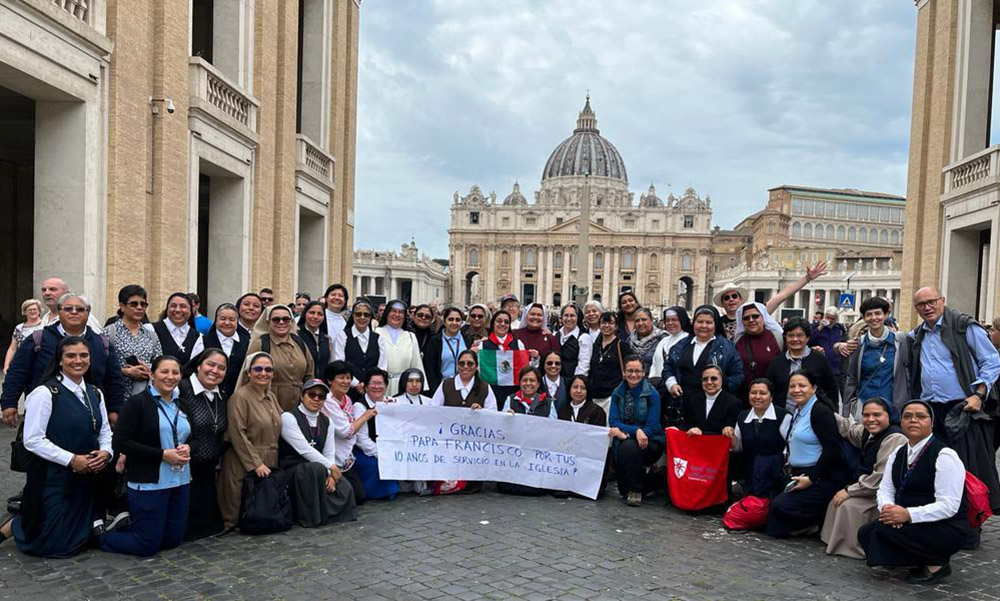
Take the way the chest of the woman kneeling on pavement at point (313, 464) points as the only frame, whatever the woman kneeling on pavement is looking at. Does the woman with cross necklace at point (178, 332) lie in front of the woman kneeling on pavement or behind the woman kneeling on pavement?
behind

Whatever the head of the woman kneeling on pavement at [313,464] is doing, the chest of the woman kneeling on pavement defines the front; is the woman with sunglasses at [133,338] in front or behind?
behind

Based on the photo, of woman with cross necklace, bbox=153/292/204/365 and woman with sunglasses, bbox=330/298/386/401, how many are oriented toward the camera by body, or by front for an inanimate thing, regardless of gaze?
2

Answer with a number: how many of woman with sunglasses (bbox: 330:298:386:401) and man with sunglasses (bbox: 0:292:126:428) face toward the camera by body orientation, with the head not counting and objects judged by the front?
2

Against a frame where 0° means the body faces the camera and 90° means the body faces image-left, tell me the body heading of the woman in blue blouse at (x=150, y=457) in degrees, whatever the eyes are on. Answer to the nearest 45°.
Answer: approximately 315°

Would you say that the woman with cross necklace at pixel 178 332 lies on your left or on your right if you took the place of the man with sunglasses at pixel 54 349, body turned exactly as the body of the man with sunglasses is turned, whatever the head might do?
on your left

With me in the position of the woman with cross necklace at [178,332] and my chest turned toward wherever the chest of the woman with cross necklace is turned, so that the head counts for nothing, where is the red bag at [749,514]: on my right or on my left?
on my left

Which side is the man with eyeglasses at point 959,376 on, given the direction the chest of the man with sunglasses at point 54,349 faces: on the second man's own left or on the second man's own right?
on the second man's own left
